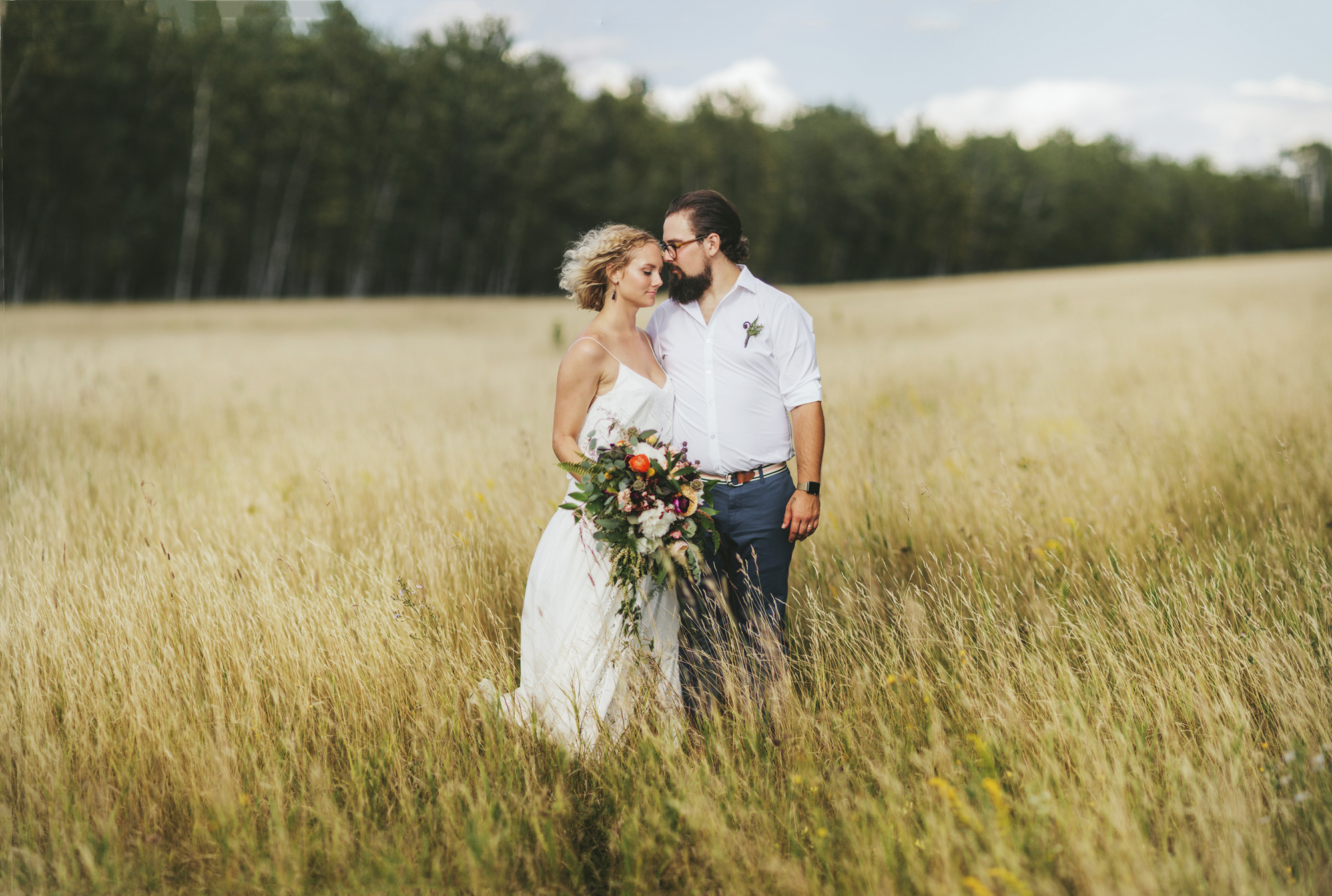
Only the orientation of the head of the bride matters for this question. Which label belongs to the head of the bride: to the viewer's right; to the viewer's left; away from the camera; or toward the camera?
to the viewer's right

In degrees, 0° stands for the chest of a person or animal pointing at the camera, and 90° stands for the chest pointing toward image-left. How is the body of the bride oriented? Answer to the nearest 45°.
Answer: approximately 315°
